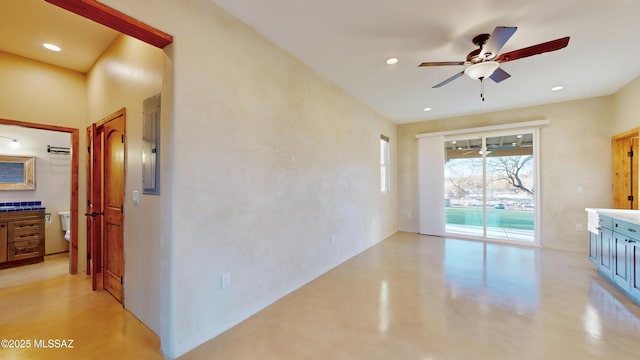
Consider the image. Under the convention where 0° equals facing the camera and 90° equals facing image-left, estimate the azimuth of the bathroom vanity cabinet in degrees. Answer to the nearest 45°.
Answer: approximately 315°

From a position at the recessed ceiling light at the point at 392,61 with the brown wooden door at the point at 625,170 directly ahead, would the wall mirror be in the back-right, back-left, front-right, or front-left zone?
back-left

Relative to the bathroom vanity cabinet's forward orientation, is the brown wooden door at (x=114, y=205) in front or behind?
in front
